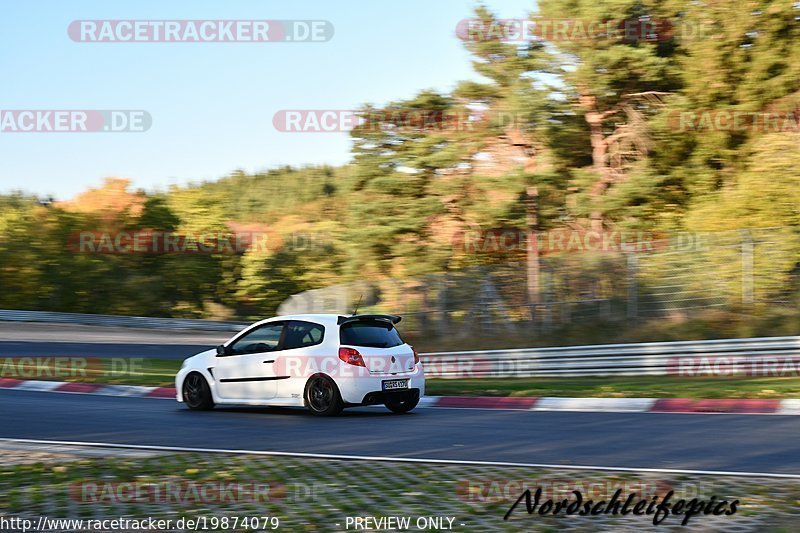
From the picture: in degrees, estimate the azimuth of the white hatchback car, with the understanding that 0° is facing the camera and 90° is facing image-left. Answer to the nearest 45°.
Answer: approximately 135°

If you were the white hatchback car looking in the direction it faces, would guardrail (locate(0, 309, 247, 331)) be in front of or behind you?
in front

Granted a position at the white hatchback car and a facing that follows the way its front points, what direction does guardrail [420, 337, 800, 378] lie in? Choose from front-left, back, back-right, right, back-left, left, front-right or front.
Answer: right
